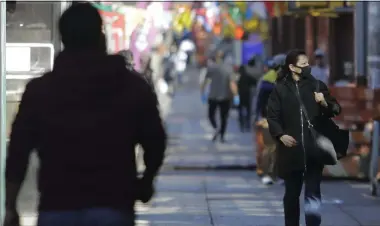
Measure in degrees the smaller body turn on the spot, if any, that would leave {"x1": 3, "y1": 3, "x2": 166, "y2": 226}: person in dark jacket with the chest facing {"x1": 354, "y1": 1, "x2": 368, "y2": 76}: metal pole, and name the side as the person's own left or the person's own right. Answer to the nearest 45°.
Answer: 0° — they already face it

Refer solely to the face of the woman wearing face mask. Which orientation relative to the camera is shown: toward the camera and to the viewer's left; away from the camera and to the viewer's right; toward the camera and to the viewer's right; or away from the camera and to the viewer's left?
toward the camera and to the viewer's right

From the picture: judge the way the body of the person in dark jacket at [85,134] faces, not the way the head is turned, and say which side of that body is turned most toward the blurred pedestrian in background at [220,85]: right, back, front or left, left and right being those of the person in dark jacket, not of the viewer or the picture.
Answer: front

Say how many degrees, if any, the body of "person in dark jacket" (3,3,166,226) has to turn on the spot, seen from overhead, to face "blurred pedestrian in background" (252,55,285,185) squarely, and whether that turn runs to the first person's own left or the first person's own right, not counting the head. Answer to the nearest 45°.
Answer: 0° — they already face them

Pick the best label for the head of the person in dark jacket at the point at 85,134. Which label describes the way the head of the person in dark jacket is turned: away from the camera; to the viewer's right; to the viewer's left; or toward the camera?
away from the camera

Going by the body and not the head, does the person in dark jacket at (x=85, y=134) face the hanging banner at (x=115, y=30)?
yes

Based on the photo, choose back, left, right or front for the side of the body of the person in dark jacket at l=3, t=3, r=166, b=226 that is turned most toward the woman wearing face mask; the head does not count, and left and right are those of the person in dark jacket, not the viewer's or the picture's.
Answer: front

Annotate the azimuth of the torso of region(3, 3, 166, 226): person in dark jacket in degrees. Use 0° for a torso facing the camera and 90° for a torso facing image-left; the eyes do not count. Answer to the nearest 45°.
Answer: approximately 180°

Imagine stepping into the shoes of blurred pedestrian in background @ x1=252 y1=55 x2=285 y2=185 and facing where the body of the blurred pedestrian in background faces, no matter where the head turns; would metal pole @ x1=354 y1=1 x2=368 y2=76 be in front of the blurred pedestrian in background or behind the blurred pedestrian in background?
in front
